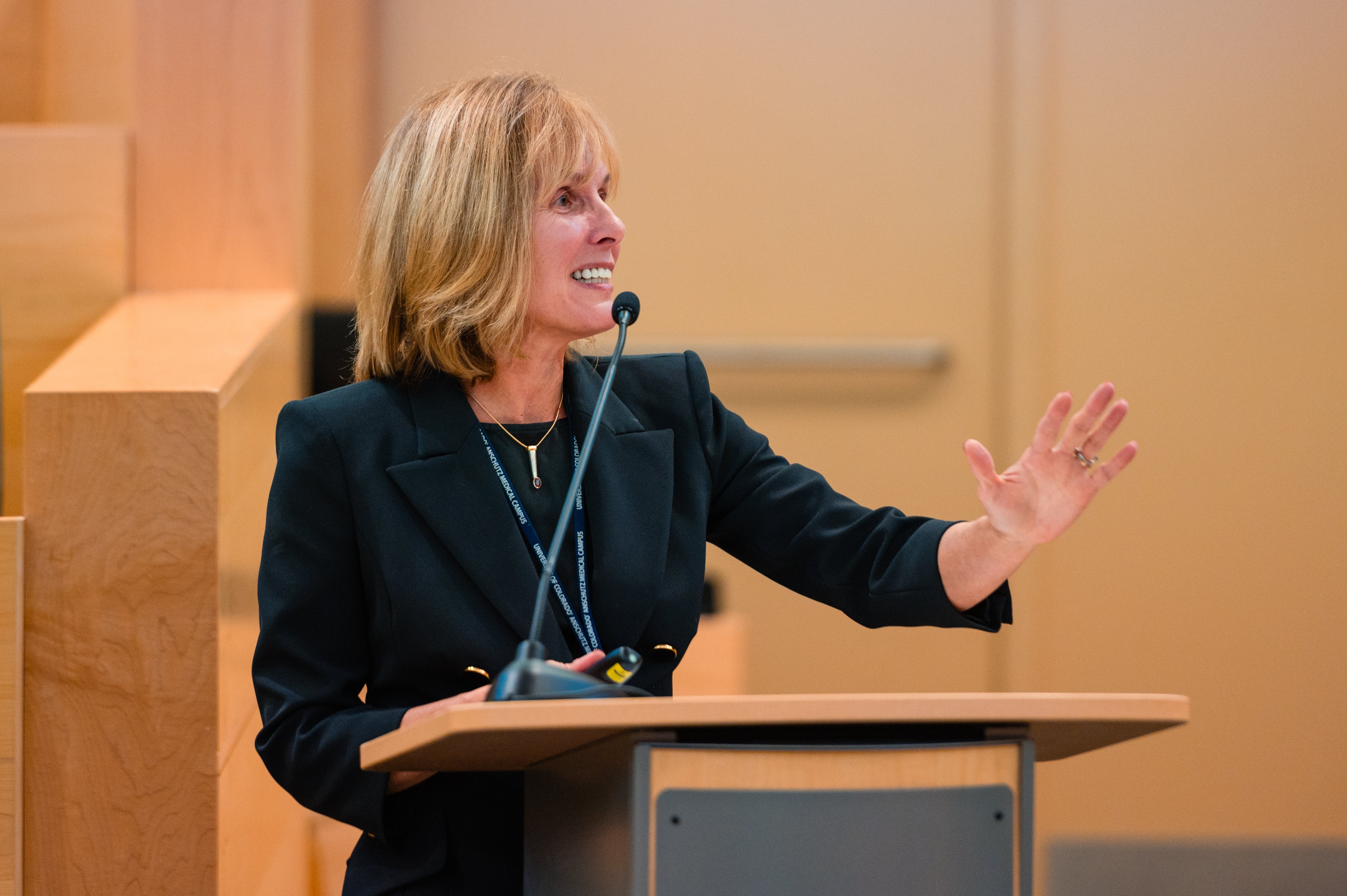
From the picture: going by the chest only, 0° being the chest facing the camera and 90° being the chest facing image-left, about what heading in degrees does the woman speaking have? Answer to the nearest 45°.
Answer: approximately 315°

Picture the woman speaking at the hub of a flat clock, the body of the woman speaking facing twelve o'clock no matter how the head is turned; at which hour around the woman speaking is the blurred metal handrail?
The blurred metal handrail is roughly at 8 o'clock from the woman speaking.

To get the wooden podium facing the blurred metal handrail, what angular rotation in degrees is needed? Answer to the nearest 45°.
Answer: approximately 180°

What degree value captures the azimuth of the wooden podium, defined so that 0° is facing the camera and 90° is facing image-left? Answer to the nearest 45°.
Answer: approximately 0°

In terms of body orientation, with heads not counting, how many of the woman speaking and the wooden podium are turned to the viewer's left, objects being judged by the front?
0

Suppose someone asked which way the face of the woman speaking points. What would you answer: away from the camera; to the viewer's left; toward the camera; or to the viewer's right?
to the viewer's right

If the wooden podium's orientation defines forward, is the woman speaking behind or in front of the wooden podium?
behind

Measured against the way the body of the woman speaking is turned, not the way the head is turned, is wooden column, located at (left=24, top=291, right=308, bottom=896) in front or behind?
behind
